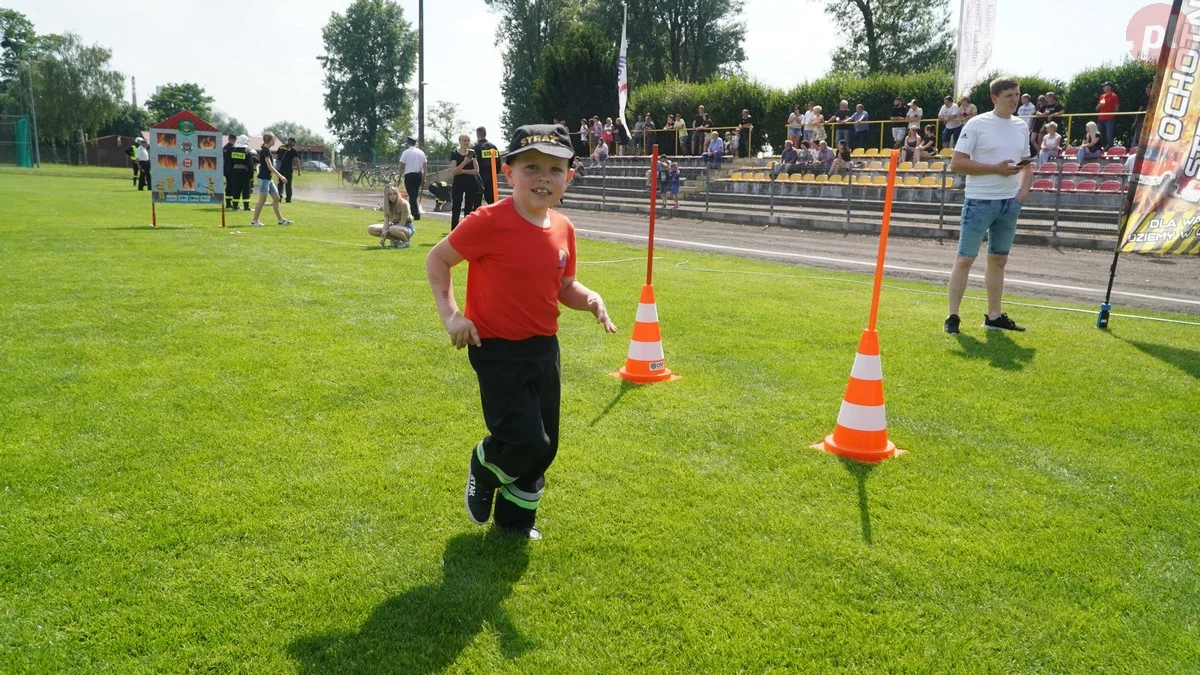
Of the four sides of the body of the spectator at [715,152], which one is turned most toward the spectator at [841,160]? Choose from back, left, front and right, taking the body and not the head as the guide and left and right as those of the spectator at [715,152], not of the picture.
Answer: left

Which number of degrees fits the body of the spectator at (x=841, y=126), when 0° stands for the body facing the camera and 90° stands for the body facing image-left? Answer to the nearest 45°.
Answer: approximately 0°

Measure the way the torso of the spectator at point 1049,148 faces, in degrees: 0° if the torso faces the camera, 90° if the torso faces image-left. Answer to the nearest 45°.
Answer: approximately 45°

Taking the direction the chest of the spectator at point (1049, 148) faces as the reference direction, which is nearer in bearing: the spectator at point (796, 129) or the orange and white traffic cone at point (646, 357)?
the orange and white traffic cone

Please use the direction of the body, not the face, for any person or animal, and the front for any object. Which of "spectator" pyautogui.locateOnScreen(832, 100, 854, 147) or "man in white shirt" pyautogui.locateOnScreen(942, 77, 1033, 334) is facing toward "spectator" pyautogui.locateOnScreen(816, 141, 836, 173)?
"spectator" pyautogui.locateOnScreen(832, 100, 854, 147)

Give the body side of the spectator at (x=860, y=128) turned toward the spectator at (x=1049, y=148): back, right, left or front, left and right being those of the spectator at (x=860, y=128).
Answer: left

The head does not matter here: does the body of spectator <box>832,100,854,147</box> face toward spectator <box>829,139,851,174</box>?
yes

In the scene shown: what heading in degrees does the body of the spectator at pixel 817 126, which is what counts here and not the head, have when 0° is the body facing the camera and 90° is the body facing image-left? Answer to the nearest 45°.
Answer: approximately 45°
